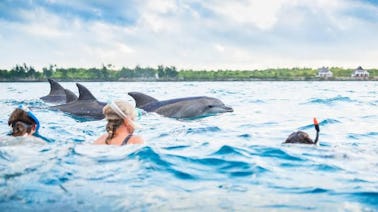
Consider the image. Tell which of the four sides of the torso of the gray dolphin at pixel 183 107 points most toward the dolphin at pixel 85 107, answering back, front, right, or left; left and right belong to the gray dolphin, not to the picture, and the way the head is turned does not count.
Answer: back

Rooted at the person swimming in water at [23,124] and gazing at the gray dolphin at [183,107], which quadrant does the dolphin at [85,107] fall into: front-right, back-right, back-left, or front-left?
front-left

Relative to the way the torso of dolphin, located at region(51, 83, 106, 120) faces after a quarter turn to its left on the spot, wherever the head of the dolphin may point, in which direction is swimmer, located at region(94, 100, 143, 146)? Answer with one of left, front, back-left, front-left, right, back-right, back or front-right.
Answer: back

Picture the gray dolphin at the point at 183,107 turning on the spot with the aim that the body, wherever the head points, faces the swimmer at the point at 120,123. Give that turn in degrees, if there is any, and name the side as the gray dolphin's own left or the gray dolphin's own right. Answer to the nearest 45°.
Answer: approximately 90° to the gray dolphin's own right

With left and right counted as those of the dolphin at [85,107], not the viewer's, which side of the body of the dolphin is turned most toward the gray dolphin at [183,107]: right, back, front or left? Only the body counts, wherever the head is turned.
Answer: front

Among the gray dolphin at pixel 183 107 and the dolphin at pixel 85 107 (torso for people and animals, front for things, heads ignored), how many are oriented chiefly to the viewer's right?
2

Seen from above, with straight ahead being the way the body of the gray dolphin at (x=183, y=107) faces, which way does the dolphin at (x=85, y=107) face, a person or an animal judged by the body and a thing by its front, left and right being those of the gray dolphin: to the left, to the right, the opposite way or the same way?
the same way

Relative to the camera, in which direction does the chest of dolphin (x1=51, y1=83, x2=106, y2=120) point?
to the viewer's right

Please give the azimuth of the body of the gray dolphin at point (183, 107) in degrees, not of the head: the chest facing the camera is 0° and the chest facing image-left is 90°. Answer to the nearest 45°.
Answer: approximately 270°
